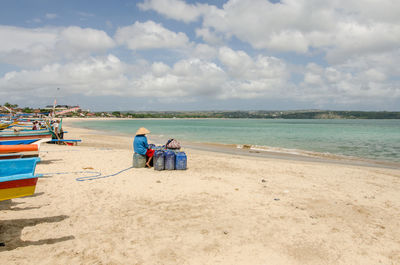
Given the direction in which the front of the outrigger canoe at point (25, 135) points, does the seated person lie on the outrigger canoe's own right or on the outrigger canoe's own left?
on the outrigger canoe's own right

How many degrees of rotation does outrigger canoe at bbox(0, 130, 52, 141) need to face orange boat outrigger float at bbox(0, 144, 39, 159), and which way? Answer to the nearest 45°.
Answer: approximately 90° to its right

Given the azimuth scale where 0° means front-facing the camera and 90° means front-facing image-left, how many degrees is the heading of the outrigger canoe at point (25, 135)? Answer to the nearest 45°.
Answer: approximately 270°

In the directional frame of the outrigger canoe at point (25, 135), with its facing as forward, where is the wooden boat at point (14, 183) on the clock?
The wooden boat is roughly at 3 o'clock from the outrigger canoe.
